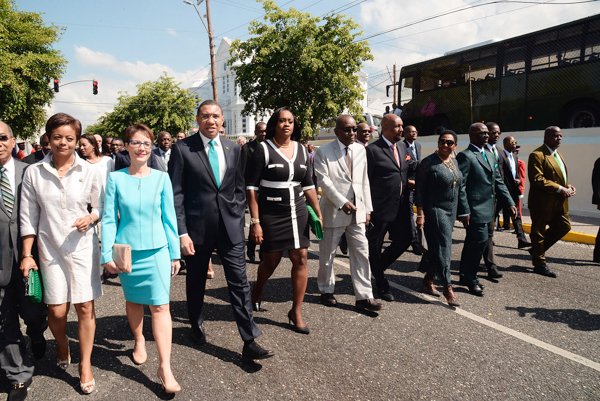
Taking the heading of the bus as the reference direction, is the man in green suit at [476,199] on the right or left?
on its left

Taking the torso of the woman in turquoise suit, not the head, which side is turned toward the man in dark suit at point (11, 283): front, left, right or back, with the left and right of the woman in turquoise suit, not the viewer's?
right

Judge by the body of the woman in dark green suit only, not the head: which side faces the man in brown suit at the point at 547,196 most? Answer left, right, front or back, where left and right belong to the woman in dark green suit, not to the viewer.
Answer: left

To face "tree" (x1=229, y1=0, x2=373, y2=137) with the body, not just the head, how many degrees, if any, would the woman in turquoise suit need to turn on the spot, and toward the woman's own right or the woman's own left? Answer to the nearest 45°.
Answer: approximately 135° to the woman's own left

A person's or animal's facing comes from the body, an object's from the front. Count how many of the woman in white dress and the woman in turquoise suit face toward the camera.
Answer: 2

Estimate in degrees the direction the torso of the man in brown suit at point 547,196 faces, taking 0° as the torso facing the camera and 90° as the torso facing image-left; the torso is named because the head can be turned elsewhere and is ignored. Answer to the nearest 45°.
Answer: approximately 315°

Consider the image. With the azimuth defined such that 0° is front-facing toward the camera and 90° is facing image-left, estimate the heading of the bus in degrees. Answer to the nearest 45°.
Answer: approximately 135°

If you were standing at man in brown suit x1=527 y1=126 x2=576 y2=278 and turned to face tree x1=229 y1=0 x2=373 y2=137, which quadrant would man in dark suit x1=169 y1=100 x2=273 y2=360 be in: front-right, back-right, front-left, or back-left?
back-left

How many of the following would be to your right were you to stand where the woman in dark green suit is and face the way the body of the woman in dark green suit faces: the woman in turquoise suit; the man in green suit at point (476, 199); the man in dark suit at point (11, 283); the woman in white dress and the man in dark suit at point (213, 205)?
4

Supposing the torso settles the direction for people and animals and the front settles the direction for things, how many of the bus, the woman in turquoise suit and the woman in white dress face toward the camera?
2
